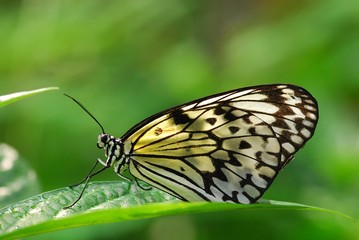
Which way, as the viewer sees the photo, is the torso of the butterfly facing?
to the viewer's left

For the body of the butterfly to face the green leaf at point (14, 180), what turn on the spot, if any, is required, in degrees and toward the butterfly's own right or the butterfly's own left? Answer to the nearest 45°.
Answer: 0° — it already faces it
